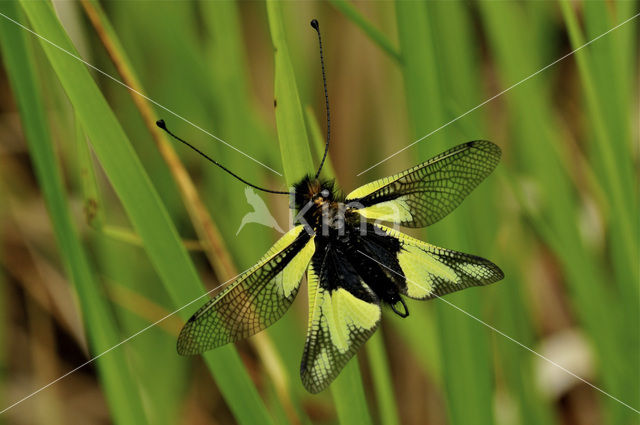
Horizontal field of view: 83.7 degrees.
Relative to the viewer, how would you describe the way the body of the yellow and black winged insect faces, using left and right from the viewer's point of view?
facing away from the viewer and to the left of the viewer

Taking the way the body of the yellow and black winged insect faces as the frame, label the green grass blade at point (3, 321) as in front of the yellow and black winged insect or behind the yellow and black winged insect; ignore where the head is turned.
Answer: in front
